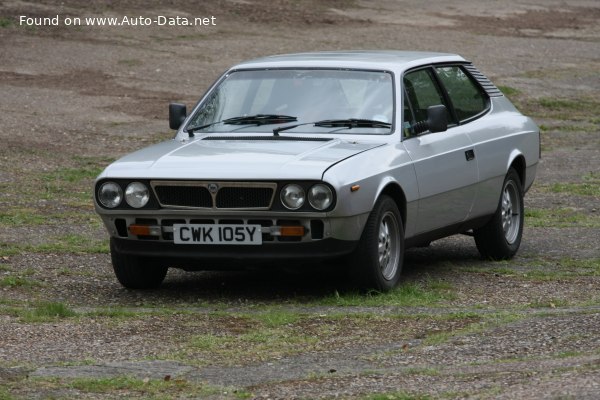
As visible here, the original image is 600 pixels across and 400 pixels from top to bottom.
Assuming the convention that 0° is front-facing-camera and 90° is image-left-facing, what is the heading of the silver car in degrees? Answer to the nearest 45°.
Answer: approximately 45°
